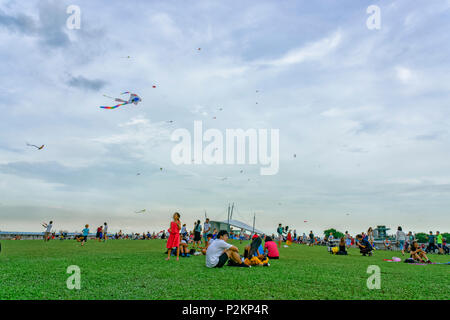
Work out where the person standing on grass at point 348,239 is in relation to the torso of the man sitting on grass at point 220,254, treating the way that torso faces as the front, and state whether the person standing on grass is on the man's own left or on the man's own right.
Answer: on the man's own left

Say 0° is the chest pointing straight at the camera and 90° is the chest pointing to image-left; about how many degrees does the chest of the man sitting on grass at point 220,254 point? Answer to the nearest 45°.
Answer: approximately 270°

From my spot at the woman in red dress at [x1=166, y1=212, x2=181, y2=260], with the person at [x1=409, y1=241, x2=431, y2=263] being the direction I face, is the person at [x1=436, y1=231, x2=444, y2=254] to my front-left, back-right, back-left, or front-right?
front-left

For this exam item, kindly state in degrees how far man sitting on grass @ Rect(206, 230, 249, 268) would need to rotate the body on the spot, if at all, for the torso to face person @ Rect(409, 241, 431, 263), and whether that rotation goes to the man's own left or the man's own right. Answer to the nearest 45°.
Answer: approximately 45° to the man's own left

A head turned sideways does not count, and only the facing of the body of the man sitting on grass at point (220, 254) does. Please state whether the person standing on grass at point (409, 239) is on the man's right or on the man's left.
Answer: on the man's left

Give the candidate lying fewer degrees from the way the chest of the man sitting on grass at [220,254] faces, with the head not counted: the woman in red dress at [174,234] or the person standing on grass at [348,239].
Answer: the person standing on grass
